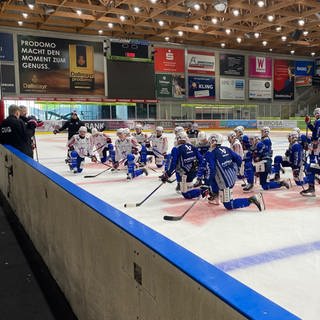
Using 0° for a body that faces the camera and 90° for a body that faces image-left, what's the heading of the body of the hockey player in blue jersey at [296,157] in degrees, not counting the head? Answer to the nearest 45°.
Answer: approximately 90°

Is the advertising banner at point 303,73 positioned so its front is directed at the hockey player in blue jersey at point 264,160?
yes

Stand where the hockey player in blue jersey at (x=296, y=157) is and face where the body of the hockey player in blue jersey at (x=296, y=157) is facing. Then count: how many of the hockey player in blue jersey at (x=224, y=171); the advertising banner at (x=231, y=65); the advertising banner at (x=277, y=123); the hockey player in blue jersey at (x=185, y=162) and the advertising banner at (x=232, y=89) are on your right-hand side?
3

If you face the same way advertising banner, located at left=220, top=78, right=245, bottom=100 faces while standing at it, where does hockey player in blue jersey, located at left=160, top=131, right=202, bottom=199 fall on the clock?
The hockey player in blue jersey is roughly at 12 o'clock from the advertising banner.

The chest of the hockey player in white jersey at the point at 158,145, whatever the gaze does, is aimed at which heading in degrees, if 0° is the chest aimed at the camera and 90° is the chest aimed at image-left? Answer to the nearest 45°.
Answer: approximately 45°

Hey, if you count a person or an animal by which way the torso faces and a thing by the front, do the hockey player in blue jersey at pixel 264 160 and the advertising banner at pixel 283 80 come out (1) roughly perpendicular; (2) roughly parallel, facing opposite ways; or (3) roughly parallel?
roughly perpendicular

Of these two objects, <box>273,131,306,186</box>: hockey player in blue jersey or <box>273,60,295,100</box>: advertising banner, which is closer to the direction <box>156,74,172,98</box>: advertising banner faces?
the hockey player in blue jersey

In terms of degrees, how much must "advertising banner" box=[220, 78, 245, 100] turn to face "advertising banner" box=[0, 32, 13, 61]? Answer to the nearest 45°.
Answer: approximately 45° to its right
